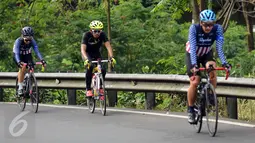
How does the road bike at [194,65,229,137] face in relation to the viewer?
toward the camera

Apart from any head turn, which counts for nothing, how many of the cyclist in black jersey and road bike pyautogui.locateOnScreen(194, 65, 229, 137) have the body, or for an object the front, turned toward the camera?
2

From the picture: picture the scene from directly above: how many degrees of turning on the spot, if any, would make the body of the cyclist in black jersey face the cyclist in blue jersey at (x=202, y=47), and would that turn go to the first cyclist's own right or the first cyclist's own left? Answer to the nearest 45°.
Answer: approximately 45° to the first cyclist's own left

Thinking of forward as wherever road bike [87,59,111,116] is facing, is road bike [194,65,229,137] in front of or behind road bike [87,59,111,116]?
in front

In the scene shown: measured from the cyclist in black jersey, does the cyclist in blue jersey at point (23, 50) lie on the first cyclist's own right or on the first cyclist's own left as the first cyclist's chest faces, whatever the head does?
on the first cyclist's own right

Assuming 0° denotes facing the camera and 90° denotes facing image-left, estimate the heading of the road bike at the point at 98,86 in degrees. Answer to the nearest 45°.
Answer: approximately 315°

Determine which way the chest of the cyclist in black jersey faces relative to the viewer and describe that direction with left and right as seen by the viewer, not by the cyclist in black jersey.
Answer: facing the viewer
